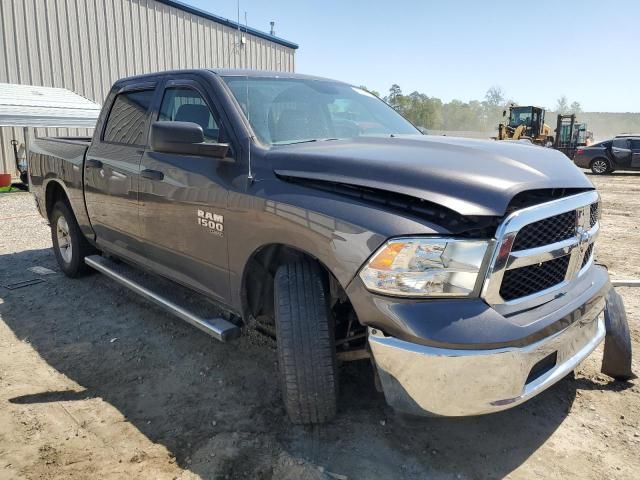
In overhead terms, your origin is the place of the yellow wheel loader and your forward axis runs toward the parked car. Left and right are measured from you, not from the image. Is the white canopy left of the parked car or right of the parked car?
right

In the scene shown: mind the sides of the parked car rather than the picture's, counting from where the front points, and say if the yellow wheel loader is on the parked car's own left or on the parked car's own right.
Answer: on the parked car's own left

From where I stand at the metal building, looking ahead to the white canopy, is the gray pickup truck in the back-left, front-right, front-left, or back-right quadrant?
front-left

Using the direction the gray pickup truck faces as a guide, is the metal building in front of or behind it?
behind

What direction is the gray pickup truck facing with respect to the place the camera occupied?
facing the viewer and to the right of the viewer

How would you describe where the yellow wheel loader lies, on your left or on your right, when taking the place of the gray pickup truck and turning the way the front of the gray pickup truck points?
on your left

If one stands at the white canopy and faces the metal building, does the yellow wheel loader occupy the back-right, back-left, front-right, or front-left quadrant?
front-right
